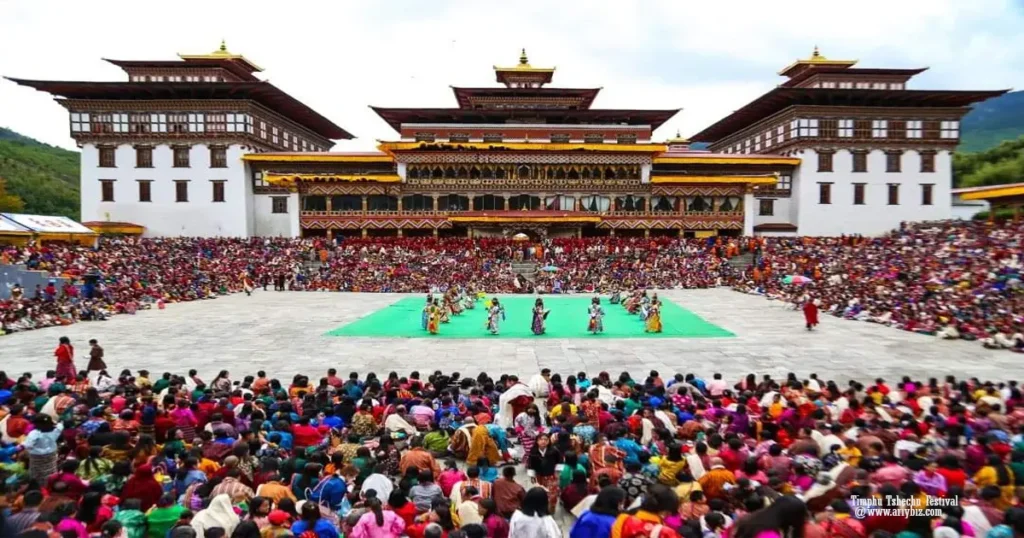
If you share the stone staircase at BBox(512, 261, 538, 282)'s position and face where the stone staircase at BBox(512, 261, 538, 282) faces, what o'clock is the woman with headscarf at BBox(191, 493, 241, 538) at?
The woman with headscarf is roughly at 12 o'clock from the stone staircase.

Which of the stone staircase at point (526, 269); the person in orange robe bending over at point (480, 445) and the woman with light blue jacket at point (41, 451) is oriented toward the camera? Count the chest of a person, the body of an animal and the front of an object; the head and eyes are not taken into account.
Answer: the stone staircase

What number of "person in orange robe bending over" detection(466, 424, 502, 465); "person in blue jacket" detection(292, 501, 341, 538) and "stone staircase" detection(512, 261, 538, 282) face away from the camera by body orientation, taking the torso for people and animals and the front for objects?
2

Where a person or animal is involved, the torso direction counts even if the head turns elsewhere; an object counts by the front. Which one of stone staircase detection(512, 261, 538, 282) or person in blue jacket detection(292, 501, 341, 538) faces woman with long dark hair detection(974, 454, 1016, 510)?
the stone staircase

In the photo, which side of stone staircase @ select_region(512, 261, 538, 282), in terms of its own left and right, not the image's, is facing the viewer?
front

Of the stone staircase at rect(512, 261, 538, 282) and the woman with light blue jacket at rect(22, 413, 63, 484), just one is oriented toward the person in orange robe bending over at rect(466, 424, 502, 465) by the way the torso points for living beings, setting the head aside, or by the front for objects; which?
the stone staircase

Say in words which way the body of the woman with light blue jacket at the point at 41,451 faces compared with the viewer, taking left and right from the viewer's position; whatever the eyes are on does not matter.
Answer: facing away from the viewer

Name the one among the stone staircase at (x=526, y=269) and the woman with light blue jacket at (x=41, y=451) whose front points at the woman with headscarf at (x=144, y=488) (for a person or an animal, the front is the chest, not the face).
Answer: the stone staircase

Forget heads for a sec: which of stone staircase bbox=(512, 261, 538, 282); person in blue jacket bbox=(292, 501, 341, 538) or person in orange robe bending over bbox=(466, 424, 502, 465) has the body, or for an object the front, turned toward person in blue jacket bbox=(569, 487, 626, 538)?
the stone staircase

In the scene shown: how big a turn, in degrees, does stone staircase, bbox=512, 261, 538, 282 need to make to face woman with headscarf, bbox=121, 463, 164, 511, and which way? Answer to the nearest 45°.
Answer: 0° — it already faces them

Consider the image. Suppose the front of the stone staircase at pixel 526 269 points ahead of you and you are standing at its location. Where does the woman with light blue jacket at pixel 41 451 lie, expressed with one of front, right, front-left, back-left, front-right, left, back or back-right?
front

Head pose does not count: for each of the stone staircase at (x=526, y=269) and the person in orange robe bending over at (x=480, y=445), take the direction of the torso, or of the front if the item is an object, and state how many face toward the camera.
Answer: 1

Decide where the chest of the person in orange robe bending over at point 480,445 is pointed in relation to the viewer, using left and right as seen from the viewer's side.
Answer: facing away from the viewer

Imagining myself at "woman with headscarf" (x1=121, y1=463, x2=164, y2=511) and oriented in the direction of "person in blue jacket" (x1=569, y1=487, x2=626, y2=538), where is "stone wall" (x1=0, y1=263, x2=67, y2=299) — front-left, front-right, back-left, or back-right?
back-left

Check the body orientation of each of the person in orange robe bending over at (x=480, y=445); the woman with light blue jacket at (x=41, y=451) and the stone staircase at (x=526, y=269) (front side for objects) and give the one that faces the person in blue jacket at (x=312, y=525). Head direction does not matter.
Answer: the stone staircase

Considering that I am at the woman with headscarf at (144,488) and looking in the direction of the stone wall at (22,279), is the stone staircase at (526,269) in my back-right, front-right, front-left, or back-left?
front-right

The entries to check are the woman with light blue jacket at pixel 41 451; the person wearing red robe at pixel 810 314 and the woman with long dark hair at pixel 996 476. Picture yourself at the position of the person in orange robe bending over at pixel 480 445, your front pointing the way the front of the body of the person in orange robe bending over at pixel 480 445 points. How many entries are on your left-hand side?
1

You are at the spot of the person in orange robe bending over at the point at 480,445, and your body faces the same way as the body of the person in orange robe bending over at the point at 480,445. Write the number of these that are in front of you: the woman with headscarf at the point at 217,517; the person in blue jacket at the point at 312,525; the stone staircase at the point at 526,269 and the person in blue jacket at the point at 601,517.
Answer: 1

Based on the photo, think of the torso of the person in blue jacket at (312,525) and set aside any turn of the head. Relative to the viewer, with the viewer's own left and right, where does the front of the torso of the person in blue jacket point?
facing away from the viewer

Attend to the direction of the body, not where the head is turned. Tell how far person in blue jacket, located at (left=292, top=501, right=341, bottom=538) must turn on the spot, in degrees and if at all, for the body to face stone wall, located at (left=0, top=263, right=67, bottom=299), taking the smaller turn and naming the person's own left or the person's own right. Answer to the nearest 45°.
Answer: approximately 45° to the person's own left
